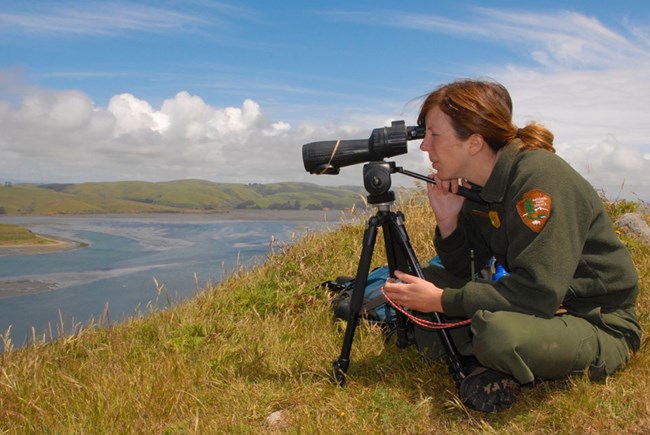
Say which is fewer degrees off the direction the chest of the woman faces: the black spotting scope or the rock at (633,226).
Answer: the black spotting scope

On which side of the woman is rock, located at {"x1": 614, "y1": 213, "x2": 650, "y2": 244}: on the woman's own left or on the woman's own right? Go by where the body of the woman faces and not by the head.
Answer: on the woman's own right

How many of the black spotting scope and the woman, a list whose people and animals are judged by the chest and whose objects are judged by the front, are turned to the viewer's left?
2

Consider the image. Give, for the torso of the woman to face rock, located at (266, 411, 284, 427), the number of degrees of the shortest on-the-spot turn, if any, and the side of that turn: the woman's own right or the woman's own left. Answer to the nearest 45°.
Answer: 0° — they already face it

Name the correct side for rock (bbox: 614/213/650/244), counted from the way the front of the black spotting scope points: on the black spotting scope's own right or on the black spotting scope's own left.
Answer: on the black spotting scope's own right

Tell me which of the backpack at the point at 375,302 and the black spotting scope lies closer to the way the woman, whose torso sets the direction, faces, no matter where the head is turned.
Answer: the black spotting scope

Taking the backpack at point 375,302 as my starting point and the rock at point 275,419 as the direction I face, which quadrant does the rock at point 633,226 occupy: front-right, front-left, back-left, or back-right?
back-left

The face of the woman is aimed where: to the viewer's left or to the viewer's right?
to the viewer's left

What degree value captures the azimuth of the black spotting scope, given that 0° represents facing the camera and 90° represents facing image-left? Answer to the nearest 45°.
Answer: approximately 90°

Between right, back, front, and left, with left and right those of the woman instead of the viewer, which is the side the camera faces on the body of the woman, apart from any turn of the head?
left
